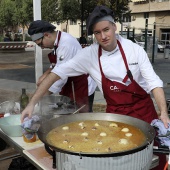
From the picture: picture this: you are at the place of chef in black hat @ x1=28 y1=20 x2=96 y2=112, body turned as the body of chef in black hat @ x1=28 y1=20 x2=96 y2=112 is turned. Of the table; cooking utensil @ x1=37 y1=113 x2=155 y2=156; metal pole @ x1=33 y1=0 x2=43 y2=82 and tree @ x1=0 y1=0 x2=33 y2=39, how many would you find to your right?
2

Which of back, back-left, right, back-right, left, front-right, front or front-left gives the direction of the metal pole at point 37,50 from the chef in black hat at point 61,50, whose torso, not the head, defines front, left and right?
right

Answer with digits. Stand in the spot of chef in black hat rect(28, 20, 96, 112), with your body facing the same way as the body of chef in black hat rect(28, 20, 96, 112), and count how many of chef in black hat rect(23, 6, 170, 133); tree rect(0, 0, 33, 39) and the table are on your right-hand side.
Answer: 1

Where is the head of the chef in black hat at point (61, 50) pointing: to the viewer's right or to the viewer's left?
to the viewer's left

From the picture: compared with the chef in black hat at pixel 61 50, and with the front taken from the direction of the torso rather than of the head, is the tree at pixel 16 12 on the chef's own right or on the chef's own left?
on the chef's own right

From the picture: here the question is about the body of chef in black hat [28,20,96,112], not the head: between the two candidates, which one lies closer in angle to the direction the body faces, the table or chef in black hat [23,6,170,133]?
the table

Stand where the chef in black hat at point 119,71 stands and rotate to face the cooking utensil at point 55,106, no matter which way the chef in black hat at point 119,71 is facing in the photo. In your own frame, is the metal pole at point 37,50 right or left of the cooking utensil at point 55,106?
right

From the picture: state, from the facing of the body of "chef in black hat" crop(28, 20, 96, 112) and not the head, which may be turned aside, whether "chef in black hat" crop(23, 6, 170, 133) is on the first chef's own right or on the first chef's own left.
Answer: on the first chef's own left
